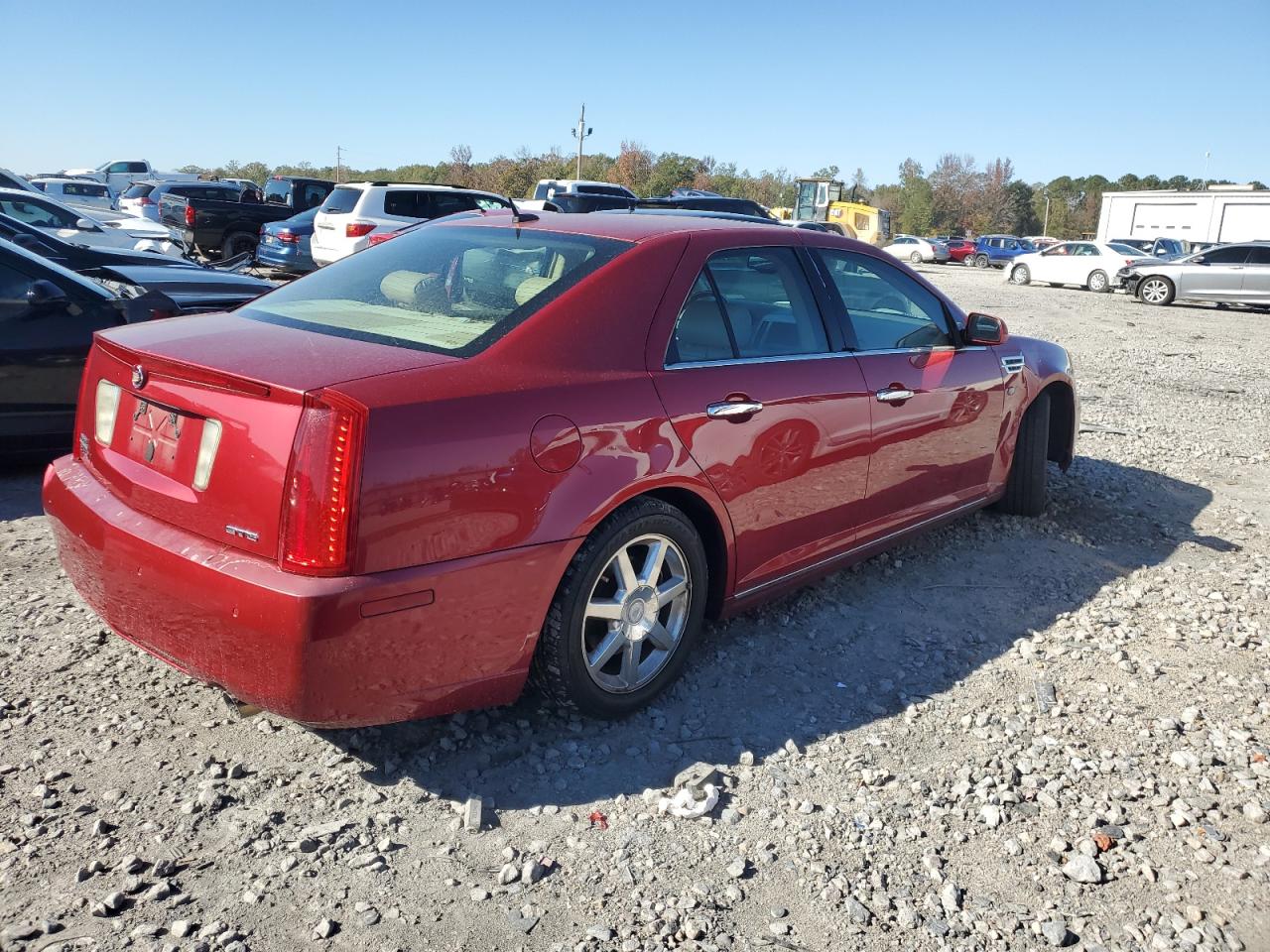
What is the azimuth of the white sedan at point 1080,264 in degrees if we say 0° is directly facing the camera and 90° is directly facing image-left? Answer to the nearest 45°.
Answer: approximately 135°

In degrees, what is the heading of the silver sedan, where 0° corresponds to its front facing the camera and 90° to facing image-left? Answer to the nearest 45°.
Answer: approximately 90°

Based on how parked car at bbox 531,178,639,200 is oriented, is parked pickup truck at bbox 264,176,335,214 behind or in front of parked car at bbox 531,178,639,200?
behind

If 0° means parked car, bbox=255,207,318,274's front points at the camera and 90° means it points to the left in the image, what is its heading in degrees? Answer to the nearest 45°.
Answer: approximately 225°

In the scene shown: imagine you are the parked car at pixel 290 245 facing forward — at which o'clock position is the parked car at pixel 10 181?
the parked car at pixel 10 181 is roughly at 9 o'clock from the parked car at pixel 290 245.

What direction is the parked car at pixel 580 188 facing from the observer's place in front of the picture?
facing away from the viewer and to the right of the viewer

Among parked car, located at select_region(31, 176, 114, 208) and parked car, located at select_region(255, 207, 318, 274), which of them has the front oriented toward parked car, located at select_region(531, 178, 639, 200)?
parked car, located at select_region(255, 207, 318, 274)

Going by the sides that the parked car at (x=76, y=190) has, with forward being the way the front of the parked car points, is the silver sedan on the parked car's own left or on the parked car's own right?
on the parked car's own right

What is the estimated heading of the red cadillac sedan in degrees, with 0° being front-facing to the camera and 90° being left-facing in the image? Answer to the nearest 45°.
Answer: approximately 225°
